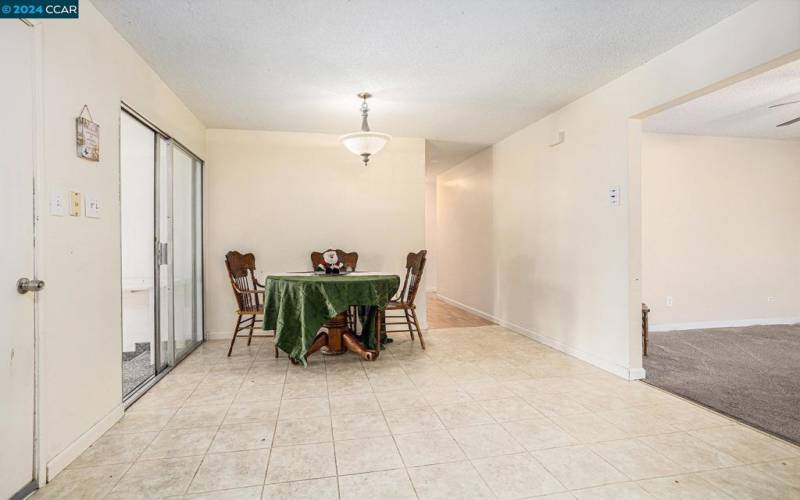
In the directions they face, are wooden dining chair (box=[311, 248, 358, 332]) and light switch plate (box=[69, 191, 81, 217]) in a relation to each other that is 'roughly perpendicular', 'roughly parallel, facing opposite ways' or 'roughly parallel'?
roughly perpendicular

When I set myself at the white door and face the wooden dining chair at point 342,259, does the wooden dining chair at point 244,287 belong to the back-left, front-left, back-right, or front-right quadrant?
front-left

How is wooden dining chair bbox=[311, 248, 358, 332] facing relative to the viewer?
toward the camera

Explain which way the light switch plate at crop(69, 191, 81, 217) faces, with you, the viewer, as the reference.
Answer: facing the viewer and to the right of the viewer

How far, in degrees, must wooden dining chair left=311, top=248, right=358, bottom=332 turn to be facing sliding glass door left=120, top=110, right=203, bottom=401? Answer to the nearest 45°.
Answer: approximately 45° to its right

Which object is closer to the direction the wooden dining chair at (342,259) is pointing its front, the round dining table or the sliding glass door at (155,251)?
the round dining table

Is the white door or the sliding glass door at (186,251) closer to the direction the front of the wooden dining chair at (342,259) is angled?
the white door

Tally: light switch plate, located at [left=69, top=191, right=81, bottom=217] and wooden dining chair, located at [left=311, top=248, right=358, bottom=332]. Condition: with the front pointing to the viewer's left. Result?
0

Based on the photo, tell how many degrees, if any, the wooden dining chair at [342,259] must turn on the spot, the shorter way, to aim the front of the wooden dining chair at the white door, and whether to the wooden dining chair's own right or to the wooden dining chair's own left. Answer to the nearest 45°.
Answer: approximately 45° to the wooden dining chair's own right

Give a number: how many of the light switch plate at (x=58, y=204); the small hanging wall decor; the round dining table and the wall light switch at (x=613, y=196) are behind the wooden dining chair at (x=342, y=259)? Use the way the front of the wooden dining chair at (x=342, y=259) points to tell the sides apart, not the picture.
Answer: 0

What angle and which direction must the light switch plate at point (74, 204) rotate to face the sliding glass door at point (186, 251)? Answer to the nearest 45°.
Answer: approximately 90° to its left

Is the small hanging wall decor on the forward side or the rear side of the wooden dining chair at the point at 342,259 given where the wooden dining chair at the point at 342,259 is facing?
on the forward side

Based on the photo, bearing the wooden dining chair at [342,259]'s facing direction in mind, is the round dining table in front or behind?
in front

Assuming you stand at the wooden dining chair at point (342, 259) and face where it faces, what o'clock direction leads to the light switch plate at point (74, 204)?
The light switch plate is roughly at 1 o'clock from the wooden dining chair.

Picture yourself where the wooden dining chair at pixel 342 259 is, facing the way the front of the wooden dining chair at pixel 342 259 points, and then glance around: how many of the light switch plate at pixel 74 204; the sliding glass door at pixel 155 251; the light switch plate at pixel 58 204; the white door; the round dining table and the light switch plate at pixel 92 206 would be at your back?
0
